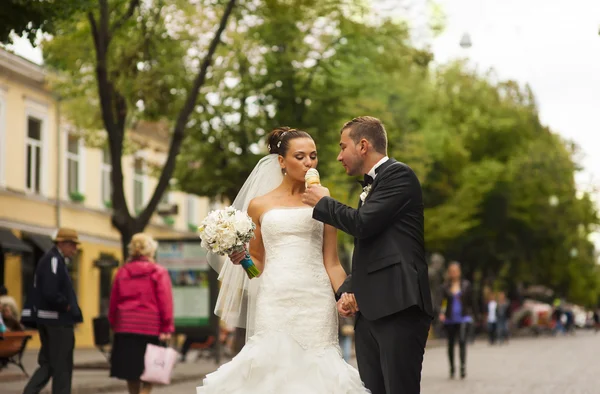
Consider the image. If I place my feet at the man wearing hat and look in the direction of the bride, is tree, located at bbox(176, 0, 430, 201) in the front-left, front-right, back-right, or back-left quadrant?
back-left

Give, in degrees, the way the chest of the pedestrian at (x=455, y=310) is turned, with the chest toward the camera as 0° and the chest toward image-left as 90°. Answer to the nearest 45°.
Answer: approximately 0°

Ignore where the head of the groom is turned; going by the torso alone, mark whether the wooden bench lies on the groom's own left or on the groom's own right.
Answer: on the groom's own right

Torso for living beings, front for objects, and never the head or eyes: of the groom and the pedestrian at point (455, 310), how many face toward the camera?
1

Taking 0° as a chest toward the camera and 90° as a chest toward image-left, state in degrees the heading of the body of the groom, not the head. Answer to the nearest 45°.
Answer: approximately 90°

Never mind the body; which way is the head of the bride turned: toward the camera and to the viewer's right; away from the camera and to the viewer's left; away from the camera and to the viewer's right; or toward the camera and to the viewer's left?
toward the camera and to the viewer's right

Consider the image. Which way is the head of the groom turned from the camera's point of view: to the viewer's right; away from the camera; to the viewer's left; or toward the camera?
to the viewer's left

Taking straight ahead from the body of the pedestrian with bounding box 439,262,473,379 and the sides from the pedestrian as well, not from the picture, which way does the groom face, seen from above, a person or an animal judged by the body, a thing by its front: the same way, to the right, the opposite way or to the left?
to the right
